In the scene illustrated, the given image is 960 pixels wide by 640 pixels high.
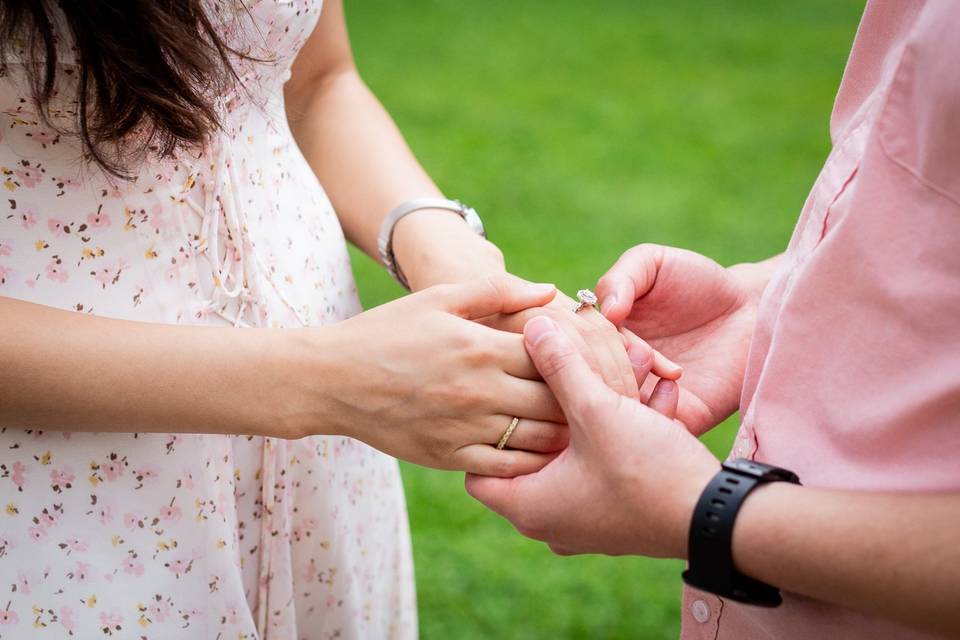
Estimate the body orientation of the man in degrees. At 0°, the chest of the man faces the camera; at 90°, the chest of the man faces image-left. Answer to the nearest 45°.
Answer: approximately 45°

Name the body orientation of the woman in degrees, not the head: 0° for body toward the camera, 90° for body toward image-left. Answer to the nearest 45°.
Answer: approximately 315°

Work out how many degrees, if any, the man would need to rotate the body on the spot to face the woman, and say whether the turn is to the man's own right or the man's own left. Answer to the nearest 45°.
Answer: approximately 45° to the man's own right

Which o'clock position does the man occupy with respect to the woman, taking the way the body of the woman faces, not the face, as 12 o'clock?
The man is roughly at 11 o'clock from the woman.
